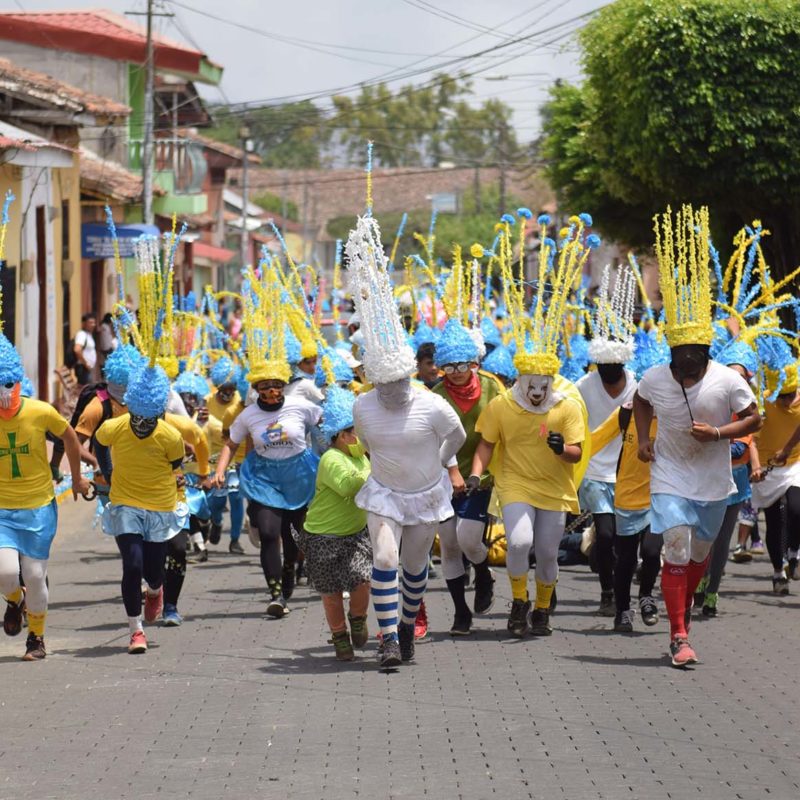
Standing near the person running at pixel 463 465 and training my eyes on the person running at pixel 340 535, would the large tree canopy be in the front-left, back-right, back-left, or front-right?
back-right

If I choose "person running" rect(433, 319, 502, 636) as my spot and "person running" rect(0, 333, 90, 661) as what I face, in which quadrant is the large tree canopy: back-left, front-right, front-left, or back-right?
back-right

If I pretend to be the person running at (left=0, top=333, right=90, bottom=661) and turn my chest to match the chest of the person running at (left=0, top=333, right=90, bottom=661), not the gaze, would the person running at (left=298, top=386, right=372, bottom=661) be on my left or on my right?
on my left

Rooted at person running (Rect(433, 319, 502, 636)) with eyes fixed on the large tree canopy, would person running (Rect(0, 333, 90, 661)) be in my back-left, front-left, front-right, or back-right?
back-left

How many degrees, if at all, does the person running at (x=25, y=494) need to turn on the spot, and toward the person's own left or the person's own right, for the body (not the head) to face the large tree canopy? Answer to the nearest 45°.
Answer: approximately 135° to the person's own left

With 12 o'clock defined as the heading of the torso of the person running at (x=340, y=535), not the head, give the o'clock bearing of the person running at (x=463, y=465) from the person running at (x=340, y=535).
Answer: the person running at (x=463, y=465) is roughly at 9 o'clock from the person running at (x=340, y=535).

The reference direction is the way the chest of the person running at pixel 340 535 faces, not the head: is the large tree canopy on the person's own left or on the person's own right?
on the person's own left

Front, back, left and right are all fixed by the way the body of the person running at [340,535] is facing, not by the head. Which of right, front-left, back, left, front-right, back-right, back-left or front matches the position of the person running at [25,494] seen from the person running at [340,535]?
back-right
